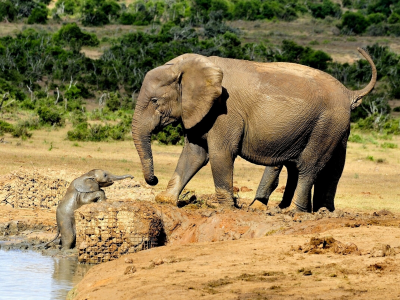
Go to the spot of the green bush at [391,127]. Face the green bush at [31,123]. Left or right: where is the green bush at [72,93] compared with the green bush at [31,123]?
right

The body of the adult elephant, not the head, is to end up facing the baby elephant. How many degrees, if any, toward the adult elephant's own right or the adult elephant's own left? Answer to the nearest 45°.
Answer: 0° — it already faces it

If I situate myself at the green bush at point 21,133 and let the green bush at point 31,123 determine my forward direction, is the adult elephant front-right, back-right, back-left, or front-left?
back-right

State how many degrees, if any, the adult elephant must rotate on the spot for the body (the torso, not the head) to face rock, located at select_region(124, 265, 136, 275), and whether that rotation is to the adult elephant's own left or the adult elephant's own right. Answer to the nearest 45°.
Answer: approximately 90° to the adult elephant's own left

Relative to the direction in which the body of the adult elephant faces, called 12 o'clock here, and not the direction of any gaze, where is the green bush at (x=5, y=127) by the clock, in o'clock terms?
The green bush is roughly at 2 o'clock from the adult elephant.

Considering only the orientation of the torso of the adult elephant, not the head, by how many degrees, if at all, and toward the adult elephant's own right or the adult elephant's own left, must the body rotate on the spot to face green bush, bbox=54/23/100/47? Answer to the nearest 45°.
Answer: approximately 90° to the adult elephant's own right

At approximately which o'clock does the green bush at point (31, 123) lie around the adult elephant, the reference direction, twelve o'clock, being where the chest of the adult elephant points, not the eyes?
The green bush is roughly at 2 o'clock from the adult elephant.

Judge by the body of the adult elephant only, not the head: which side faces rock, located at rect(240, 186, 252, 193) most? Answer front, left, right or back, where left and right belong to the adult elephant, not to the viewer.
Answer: right

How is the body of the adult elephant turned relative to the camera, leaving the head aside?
to the viewer's left
